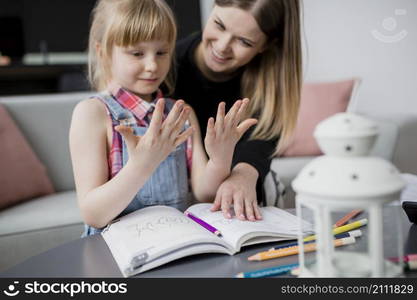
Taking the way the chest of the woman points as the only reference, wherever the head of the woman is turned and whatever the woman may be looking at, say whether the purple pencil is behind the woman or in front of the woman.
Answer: in front

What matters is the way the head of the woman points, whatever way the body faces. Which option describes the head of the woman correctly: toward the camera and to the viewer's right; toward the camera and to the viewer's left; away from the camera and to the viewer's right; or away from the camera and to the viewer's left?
toward the camera and to the viewer's left

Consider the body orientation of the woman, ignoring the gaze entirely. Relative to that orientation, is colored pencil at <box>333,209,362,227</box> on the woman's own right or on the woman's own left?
on the woman's own left

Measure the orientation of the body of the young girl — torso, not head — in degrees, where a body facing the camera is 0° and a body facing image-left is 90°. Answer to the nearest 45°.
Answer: approximately 315°

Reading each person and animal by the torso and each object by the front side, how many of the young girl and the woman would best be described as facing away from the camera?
0

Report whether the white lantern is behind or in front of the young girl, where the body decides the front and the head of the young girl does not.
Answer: in front

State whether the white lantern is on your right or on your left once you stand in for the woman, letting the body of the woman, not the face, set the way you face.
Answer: on your left

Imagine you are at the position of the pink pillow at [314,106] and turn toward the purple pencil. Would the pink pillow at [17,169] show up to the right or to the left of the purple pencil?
right

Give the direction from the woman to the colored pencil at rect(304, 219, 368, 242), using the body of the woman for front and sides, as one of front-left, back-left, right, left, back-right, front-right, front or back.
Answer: front-left

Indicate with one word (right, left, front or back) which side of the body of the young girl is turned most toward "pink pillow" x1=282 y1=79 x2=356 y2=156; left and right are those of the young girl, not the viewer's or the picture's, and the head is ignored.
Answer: left
